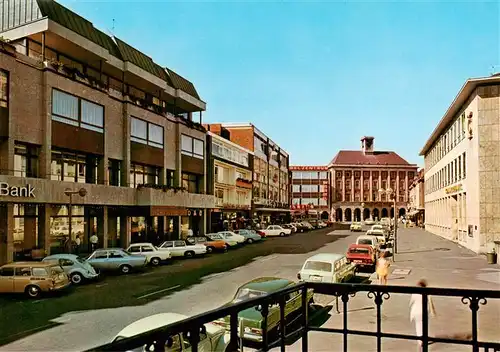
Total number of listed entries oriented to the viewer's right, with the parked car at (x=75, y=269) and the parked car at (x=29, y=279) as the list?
0

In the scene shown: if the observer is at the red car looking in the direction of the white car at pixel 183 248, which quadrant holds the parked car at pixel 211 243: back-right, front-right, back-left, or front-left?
front-right

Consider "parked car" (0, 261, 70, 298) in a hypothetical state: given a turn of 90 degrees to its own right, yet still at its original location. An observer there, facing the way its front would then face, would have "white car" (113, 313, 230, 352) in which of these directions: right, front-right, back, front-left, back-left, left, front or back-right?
back-right

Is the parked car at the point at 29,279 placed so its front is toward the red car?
no

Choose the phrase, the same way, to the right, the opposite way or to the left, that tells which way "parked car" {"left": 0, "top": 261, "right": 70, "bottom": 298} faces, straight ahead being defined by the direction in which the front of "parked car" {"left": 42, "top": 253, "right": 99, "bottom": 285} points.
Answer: the same way

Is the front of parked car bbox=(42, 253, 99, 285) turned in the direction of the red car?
no

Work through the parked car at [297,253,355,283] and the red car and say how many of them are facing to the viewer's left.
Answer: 0

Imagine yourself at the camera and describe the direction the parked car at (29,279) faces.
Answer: facing away from the viewer and to the left of the viewer

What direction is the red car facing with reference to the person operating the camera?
facing away from the viewer and to the right of the viewer

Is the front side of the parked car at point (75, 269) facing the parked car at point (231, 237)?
no

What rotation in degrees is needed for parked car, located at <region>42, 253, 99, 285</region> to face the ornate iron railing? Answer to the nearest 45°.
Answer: approximately 135° to its left

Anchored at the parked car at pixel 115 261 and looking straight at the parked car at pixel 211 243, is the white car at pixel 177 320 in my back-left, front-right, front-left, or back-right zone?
back-right

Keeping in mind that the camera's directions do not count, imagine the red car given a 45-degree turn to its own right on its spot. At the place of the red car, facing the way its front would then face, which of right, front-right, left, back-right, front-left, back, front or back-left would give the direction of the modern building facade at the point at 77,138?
back

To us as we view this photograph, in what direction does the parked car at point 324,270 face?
facing away from the viewer and to the right of the viewer
